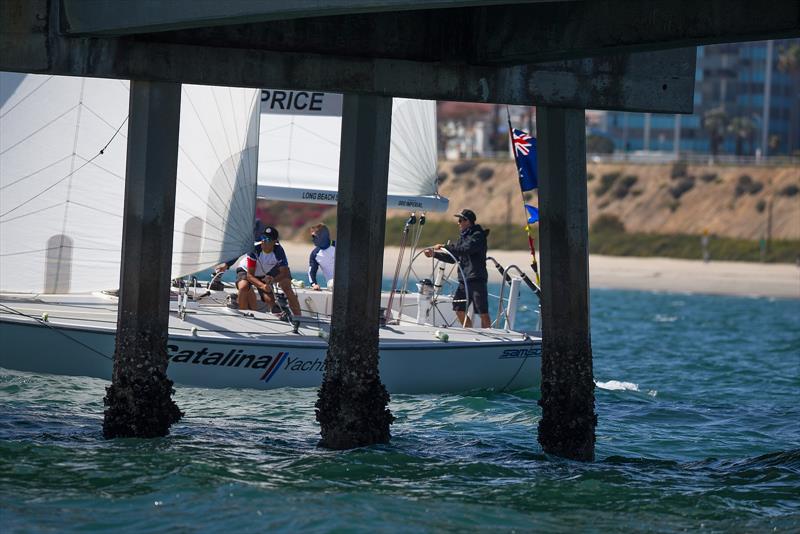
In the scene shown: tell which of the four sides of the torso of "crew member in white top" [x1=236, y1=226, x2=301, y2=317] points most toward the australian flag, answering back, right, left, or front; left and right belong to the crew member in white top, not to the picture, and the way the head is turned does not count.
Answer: left

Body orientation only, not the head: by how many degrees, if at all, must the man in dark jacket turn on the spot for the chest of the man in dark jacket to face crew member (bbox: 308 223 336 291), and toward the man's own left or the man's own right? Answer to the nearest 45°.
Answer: approximately 45° to the man's own right

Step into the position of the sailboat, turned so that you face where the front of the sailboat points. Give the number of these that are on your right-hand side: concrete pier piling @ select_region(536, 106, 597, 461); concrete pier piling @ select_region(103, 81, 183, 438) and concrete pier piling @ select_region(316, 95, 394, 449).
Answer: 0

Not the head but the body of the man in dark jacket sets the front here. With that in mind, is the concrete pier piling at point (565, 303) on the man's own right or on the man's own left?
on the man's own left

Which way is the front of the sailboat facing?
to the viewer's left

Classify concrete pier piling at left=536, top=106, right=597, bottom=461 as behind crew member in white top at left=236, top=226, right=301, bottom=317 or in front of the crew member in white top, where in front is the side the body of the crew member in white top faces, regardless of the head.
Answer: in front

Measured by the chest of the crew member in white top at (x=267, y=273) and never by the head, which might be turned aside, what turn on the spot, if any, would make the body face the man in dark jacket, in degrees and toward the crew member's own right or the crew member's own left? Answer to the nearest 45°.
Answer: approximately 90° to the crew member's own left

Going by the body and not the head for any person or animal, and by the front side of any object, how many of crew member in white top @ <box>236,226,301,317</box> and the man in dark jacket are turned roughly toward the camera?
1

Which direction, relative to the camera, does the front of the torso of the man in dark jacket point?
to the viewer's left

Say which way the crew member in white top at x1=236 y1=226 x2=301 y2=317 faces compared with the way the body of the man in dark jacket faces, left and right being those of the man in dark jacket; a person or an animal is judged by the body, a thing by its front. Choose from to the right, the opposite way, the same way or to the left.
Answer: to the left

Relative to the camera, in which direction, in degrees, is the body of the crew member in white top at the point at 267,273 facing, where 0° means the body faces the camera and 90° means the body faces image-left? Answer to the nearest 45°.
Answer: approximately 0°
